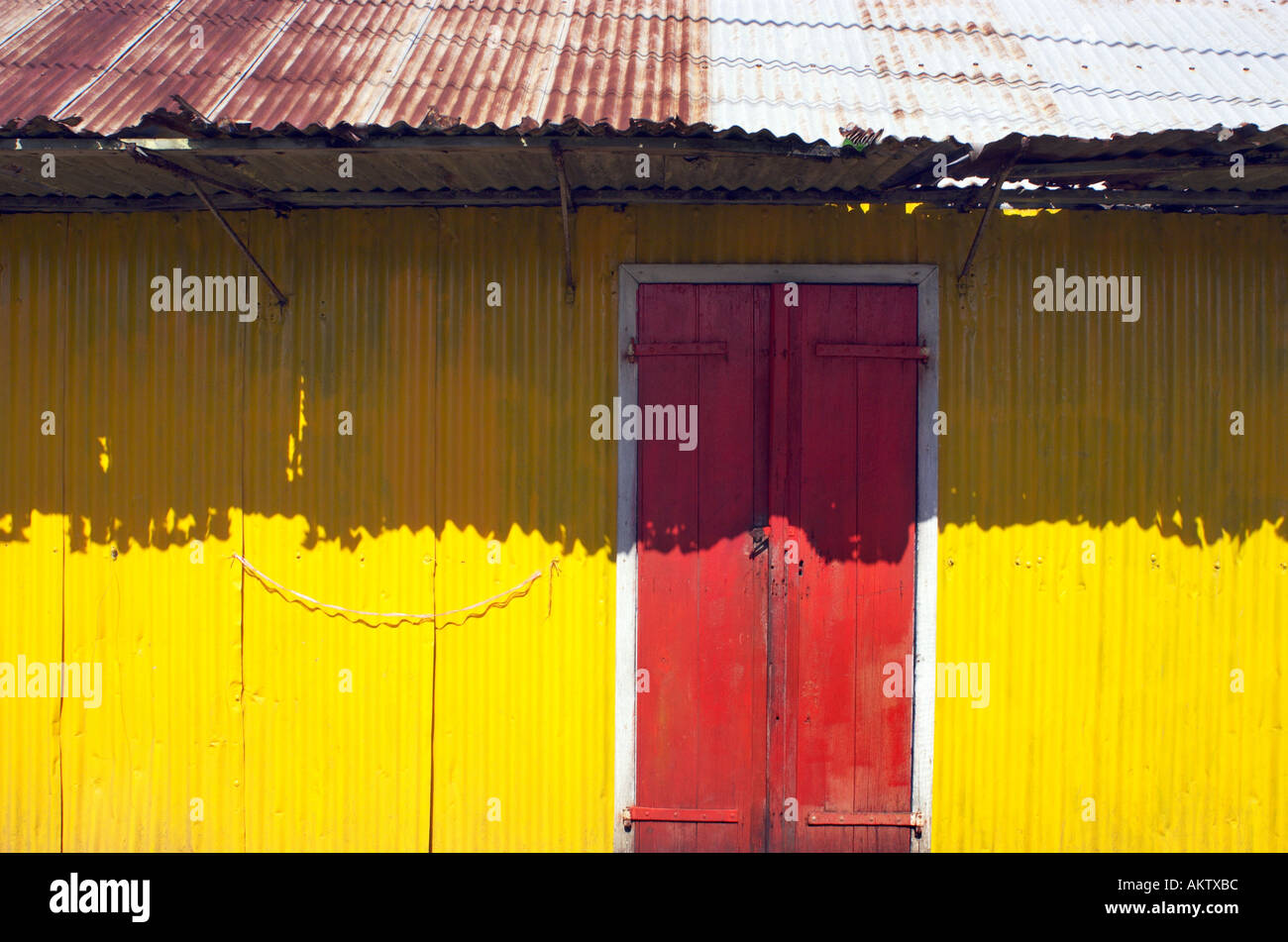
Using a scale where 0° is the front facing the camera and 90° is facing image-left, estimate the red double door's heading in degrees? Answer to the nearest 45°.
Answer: approximately 0°
